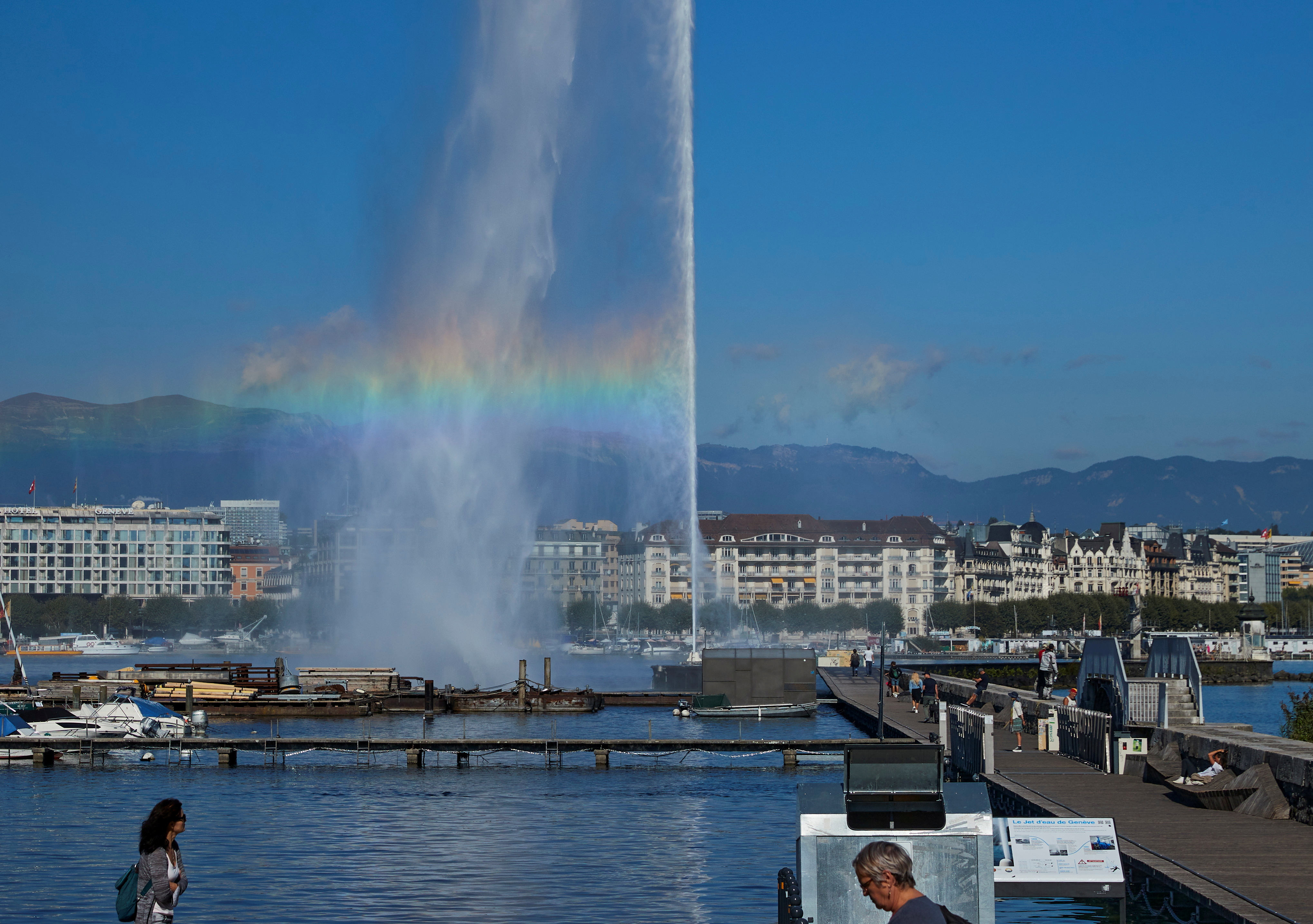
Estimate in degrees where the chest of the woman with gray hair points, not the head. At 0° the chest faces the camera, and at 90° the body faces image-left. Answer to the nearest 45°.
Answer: approximately 90°

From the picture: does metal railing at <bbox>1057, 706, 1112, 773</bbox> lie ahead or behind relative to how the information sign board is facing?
behind

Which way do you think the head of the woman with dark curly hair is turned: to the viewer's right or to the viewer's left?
to the viewer's right

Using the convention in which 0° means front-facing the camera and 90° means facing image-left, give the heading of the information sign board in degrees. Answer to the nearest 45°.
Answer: approximately 0°

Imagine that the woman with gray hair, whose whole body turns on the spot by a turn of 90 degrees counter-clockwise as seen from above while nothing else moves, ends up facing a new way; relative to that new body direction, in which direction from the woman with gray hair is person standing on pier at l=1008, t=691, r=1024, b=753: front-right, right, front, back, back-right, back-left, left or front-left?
back
